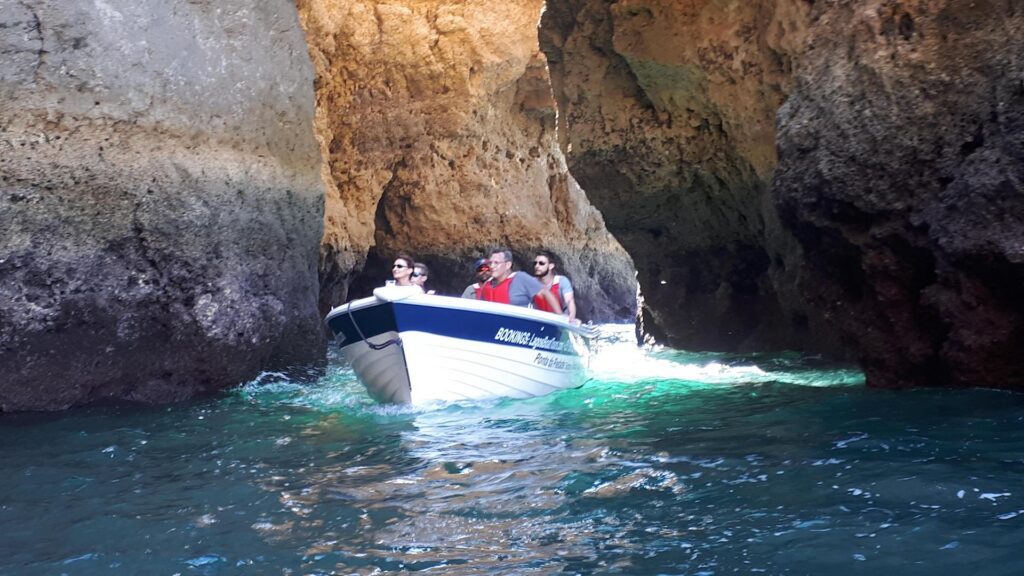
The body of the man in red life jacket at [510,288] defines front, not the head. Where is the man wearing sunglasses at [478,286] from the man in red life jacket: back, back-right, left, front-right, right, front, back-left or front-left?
right

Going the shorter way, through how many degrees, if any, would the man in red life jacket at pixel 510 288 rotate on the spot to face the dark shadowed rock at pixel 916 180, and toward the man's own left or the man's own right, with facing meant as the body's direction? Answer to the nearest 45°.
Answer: approximately 90° to the man's own left

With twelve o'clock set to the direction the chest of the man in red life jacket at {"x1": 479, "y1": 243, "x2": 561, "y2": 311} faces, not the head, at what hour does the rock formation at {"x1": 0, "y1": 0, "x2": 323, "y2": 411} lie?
The rock formation is roughly at 1 o'clock from the man in red life jacket.

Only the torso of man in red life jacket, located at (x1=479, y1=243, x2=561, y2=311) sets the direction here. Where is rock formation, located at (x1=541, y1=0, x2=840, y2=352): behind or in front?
behind

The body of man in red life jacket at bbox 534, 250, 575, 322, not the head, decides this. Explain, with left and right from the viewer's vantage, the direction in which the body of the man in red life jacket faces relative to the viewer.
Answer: facing the viewer and to the left of the viewer

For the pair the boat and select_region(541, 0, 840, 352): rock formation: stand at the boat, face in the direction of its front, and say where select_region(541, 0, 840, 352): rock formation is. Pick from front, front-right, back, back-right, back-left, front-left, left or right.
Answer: back

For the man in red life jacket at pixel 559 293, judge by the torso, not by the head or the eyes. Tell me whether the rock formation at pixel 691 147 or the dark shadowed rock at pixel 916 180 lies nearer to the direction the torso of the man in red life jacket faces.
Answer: the dark shadowed rock

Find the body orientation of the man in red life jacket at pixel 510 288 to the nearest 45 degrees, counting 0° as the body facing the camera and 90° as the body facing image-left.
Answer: approximately 45°

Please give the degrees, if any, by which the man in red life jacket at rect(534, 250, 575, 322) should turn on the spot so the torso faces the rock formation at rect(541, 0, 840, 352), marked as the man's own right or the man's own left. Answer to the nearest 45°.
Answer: approximately 180°

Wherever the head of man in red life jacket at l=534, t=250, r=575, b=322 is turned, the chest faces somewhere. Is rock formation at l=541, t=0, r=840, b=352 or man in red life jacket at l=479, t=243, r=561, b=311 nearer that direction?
the man in red life jacket

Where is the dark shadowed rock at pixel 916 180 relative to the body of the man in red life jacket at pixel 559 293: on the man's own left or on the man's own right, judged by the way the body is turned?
on the man's own left

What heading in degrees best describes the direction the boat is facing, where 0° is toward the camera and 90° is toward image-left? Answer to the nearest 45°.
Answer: approximately 45°

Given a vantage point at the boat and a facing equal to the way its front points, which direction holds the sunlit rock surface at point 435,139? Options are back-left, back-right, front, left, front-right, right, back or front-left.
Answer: back-right

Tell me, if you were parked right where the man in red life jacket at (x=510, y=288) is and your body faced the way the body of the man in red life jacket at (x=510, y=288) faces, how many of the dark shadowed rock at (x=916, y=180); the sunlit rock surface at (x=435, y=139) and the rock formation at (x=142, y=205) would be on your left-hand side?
1
